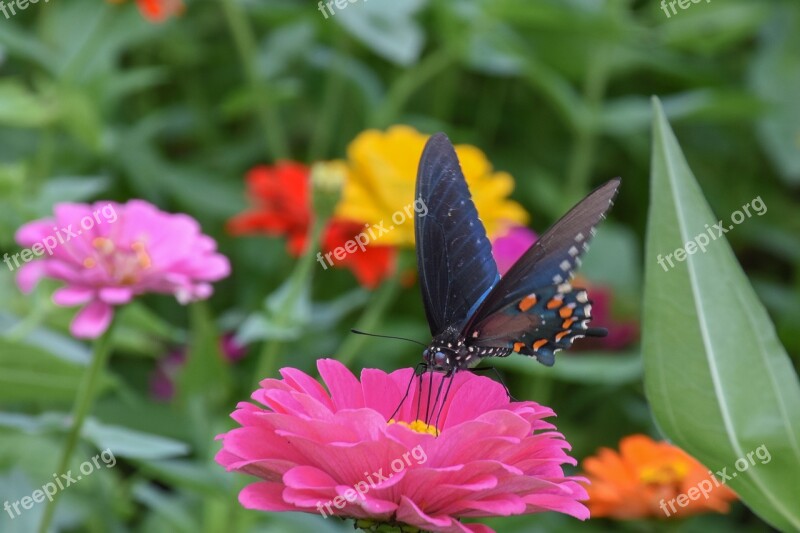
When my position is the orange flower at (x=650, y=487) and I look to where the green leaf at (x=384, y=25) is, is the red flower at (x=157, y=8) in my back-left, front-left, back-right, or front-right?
front-left

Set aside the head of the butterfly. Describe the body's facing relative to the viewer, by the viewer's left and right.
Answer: facing the viewer and to the left of the viewer

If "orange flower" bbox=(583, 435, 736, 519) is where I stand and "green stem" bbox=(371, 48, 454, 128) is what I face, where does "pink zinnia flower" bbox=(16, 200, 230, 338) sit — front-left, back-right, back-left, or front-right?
front-left

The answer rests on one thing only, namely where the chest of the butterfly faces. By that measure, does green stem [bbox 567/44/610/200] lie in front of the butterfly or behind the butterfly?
behind

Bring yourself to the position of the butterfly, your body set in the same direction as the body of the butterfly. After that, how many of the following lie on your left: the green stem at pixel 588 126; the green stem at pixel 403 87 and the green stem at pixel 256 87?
0

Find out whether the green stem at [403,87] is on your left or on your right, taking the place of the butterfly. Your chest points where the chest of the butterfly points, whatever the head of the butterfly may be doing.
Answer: on your right

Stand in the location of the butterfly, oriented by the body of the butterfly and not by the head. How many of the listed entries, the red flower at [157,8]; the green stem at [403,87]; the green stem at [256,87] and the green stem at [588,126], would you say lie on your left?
0

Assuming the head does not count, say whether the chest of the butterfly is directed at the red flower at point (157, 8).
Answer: no
